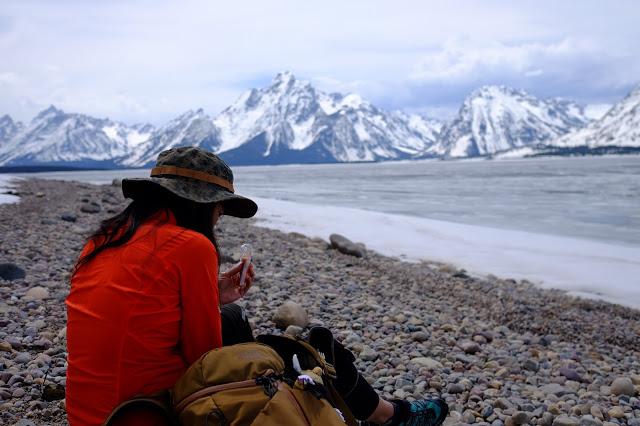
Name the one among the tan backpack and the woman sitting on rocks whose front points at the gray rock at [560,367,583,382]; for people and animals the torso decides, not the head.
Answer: the woman sitting on rocks

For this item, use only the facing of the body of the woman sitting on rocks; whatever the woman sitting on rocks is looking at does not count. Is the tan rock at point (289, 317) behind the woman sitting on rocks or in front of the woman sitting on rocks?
in front

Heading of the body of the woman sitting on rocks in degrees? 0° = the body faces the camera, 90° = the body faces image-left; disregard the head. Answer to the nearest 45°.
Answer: approximately 225°

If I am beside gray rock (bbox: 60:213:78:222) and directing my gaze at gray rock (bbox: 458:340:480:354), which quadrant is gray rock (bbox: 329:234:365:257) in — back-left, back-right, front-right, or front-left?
front-left

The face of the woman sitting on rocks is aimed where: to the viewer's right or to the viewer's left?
to the viewer's right

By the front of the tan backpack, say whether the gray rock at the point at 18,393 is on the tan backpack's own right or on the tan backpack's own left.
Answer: on the tan backpack's own right

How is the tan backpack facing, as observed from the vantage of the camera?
facing the viewer and to the left of the viewer

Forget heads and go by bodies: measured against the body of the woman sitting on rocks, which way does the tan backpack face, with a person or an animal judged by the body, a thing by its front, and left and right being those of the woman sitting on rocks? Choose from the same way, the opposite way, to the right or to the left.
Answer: the opposite way

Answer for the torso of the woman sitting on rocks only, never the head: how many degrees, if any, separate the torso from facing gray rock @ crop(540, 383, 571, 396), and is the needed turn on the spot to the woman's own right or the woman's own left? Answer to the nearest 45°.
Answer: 0° — they already face it

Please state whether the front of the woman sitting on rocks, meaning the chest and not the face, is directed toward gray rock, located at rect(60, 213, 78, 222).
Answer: no

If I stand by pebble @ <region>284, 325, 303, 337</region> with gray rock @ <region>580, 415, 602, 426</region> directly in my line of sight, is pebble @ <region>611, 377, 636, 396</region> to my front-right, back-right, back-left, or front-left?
front-left

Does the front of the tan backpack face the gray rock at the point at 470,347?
no

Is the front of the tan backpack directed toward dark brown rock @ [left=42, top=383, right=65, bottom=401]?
no
